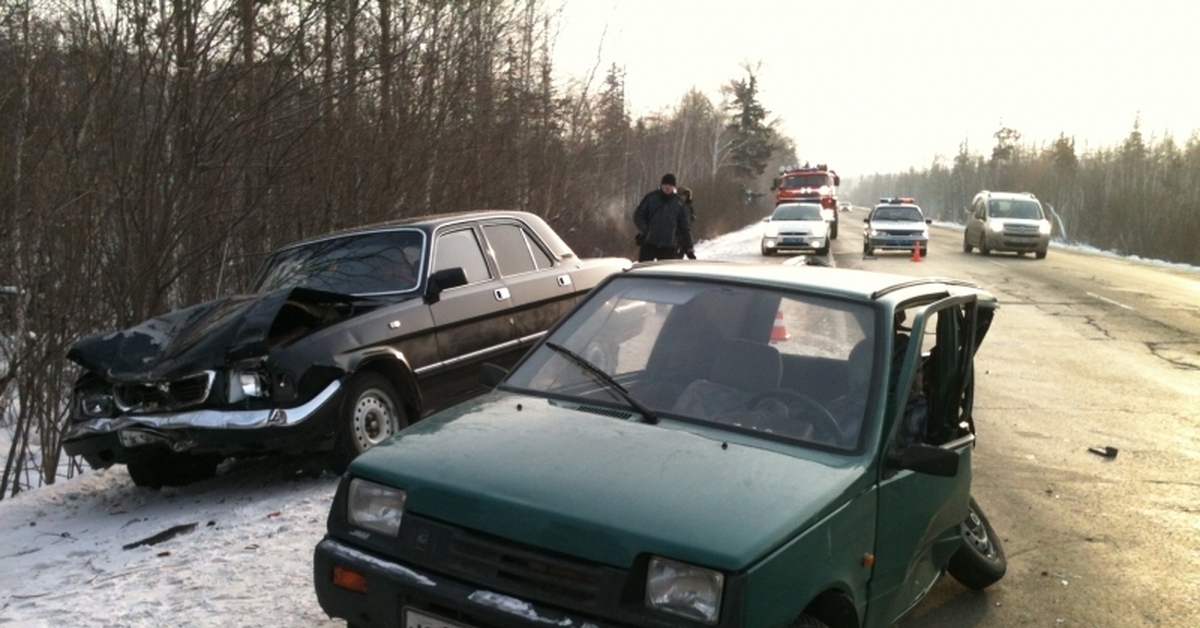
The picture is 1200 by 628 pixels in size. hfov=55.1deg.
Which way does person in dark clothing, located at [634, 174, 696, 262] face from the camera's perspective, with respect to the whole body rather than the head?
toward the camera

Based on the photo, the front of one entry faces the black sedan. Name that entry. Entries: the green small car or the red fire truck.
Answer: the red fire truck

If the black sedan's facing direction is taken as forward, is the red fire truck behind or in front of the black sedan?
behind

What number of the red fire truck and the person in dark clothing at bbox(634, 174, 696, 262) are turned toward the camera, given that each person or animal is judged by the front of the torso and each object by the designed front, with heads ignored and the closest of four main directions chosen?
2

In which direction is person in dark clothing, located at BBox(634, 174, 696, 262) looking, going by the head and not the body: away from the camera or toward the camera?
toward the camera

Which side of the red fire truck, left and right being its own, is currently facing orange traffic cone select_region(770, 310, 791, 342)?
front

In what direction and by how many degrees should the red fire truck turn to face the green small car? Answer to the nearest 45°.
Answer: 0° — it already faces it

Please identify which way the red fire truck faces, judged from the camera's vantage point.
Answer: facing the viewer

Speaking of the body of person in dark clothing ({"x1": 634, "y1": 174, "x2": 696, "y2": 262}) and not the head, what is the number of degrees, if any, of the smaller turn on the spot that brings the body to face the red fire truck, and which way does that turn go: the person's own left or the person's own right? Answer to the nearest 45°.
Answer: approximately 180°

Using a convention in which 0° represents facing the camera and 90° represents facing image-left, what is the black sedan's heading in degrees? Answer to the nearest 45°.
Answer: approximately 45°

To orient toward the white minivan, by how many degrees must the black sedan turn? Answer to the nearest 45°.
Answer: approximately 180°

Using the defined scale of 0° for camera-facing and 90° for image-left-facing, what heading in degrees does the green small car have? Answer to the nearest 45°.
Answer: approximately 45°

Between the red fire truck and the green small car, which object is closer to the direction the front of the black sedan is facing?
the green small car

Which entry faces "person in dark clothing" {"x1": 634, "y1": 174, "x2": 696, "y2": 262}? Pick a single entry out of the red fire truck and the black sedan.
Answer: the red fire truck
